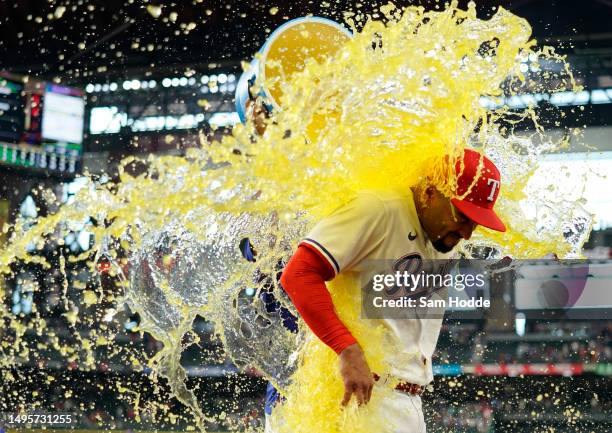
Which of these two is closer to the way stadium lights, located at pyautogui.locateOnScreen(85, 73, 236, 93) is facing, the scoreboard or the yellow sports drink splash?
the yellow sports drink splash

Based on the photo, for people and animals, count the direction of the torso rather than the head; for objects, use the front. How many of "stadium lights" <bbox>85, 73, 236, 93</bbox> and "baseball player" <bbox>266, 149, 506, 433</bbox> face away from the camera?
0

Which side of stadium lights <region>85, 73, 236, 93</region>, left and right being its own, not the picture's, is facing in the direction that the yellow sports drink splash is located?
front

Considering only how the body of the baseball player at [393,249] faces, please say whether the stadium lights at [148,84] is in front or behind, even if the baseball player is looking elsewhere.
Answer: behind

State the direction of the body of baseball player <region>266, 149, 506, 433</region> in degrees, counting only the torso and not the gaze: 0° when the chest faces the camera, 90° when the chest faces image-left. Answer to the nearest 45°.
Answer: approximately 315°

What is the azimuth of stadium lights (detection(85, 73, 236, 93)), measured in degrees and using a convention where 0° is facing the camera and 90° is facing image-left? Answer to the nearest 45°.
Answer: approximately 0°

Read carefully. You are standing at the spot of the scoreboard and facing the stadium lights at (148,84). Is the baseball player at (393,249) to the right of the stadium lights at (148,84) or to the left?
right

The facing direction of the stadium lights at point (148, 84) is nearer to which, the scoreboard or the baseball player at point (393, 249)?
the baseball player

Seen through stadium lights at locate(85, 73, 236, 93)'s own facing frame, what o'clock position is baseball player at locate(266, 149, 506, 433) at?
The baseball player is roughly at 12 o'clock from the stadium lights.
